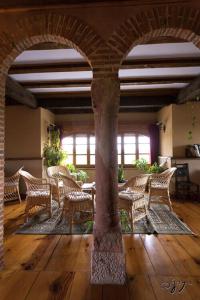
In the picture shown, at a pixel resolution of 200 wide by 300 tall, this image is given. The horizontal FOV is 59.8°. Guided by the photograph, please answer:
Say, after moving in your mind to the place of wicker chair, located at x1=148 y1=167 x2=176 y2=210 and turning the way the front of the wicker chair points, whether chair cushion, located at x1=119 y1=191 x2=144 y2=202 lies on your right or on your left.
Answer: on your left

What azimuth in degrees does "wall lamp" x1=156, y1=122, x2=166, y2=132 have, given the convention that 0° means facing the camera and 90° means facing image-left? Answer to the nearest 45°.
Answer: approximately 90°

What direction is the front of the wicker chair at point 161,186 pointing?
to the viewer's left

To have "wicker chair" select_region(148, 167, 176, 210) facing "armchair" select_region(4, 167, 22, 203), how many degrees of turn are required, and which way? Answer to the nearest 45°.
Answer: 0° — it already faces it

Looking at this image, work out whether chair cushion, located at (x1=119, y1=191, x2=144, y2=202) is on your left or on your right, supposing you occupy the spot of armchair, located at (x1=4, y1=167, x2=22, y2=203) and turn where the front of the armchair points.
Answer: on your left
